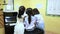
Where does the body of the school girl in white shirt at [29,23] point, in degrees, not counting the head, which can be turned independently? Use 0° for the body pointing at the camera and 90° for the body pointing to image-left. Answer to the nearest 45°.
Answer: approximately 180°
